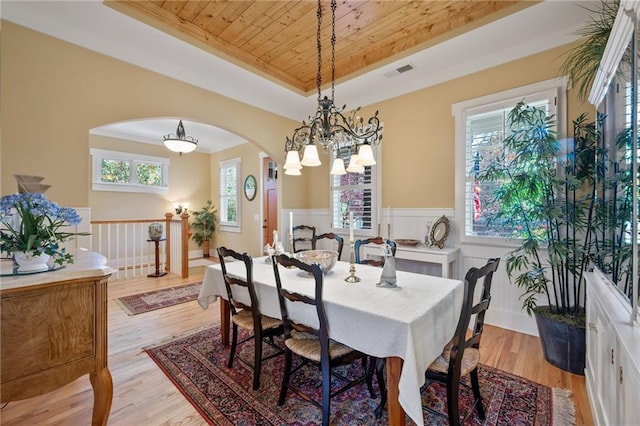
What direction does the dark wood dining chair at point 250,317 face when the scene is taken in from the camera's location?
facing away from the viewer and to the right of the viewer

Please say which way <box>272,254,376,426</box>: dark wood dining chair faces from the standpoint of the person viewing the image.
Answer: facing away from the viewer and to the right of the viewer

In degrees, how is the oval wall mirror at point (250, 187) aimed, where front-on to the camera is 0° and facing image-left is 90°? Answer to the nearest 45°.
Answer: approximately 45°

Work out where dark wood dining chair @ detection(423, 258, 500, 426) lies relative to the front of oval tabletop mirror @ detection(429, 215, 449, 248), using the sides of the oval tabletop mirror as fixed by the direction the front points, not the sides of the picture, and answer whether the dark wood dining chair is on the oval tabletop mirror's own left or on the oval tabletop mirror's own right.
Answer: on the oval tabletop mirror's own left

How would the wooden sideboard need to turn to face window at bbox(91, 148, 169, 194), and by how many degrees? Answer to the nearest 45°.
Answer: approximately 135° to its left

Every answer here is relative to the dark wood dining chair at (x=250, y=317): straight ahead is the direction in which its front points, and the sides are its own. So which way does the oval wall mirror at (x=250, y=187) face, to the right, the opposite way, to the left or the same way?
the opposite way

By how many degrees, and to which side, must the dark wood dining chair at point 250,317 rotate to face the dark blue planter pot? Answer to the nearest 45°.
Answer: approximately 45° to its right

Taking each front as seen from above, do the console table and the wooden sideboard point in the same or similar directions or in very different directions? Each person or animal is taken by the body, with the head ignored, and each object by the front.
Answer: very different directions

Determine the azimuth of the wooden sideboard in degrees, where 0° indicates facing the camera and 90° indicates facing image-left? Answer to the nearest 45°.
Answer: approximately 315°

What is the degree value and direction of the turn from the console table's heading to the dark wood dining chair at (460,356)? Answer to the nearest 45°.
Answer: approximately 45° to its left

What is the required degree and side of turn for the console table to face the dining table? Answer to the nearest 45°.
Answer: approximately 45° to its left

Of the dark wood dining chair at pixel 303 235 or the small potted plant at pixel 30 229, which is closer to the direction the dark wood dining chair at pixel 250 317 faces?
the dark wood dining chair

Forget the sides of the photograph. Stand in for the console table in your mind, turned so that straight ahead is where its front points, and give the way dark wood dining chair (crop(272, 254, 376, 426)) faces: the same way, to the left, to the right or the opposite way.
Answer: the opposite way
